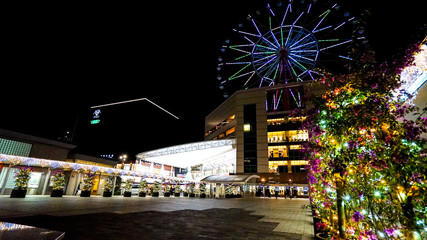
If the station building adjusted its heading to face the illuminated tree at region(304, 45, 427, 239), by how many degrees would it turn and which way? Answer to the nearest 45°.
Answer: approximately 45° to its left

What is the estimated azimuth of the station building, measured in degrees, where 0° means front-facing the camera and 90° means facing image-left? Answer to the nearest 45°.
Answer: approximately 45°
